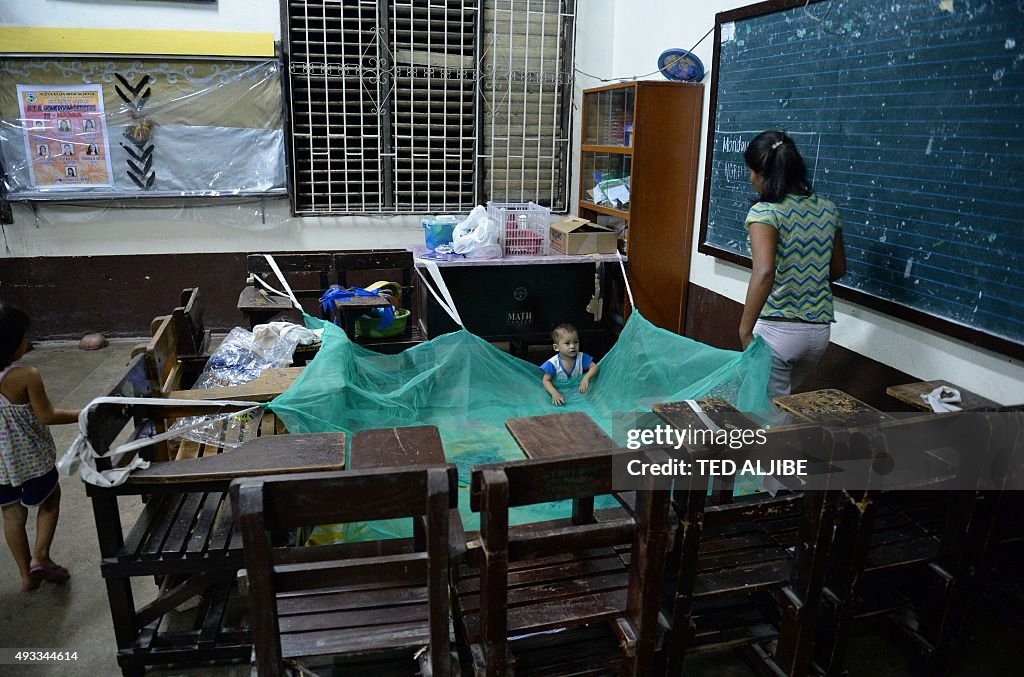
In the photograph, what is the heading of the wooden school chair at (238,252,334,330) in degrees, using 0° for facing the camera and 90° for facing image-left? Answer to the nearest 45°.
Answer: approximately 0°

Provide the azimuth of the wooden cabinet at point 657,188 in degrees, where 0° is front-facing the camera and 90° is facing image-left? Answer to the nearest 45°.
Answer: approximately 45°

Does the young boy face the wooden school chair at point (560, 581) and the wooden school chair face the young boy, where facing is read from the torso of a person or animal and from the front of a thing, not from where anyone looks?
yes

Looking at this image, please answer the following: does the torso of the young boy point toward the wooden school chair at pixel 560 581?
yes

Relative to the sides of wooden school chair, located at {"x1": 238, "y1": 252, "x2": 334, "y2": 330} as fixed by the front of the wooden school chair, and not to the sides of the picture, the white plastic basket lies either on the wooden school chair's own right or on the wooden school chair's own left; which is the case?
on the wooden school chair's own left

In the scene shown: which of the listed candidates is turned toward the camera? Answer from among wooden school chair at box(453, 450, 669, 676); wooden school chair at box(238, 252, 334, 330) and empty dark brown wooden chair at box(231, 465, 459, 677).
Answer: wooden school chair at box(238, 252, 334, 330)

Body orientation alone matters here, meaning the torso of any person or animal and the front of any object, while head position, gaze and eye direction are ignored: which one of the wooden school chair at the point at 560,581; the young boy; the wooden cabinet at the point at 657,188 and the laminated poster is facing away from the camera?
the wooden school chair

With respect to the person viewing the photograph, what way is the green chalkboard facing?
facing the viewer and to the left of the viewer

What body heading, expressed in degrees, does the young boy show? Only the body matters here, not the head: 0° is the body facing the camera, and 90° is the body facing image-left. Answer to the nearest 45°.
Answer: approximately 0°

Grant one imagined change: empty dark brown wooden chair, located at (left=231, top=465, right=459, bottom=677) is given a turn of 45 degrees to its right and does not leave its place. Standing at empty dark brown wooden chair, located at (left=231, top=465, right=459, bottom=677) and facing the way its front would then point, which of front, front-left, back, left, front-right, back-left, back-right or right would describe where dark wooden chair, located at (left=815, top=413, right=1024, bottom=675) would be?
front-right

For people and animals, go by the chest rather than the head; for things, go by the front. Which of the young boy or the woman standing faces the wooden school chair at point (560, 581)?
the young boy

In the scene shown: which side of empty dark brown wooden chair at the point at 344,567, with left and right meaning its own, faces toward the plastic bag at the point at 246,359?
front

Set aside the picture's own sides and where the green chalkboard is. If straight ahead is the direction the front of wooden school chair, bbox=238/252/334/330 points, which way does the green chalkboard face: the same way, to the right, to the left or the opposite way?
to the right

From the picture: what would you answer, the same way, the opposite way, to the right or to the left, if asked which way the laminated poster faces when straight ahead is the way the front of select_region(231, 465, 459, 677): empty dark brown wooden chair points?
the opposite way

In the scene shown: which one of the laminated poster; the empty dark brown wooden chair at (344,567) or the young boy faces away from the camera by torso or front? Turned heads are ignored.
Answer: the empty dark brown wooden chair

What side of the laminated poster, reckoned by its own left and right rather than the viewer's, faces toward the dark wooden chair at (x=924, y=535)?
front

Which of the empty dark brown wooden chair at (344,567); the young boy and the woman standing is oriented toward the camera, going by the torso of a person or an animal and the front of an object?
the young boy

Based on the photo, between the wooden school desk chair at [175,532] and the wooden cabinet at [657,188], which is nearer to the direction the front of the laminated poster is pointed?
the wooden school desk chair
